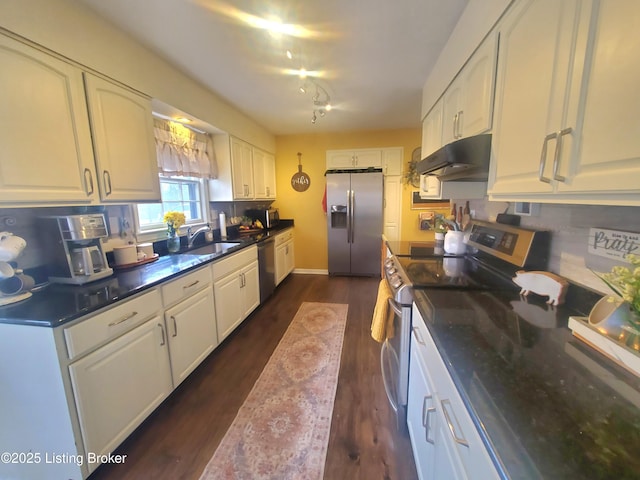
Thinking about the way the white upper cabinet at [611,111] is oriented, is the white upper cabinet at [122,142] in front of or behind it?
in front

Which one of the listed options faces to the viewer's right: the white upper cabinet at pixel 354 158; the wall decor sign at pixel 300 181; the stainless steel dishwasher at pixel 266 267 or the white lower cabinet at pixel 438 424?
the stainless steel dishwasher

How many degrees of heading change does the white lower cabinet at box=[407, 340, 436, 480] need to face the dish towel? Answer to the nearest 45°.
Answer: approximately 45° to its right

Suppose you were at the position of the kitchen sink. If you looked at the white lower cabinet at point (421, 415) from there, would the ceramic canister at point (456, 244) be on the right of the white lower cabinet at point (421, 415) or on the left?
left

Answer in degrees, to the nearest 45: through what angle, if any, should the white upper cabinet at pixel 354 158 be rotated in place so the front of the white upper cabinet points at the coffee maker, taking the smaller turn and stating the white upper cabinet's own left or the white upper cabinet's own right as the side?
approximately 45° to the white upper cabinet's own right

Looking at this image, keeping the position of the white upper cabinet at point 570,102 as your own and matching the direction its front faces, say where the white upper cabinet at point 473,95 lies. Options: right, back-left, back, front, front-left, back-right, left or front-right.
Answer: right

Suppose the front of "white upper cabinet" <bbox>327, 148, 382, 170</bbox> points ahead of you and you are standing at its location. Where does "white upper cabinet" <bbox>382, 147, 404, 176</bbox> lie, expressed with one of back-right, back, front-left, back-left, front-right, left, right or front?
left

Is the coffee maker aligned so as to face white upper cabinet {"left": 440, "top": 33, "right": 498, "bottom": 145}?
yes

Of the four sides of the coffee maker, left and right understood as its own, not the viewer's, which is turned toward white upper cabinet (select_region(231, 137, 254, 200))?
left

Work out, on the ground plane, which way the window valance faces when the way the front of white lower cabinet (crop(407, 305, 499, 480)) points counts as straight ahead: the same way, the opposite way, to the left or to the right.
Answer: the opposite way

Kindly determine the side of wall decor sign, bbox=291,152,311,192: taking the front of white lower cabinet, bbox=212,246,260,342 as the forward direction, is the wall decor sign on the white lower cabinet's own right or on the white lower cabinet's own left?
on the white lower cabinet's own left

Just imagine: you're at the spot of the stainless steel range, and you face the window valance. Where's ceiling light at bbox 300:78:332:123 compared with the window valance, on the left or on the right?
right
